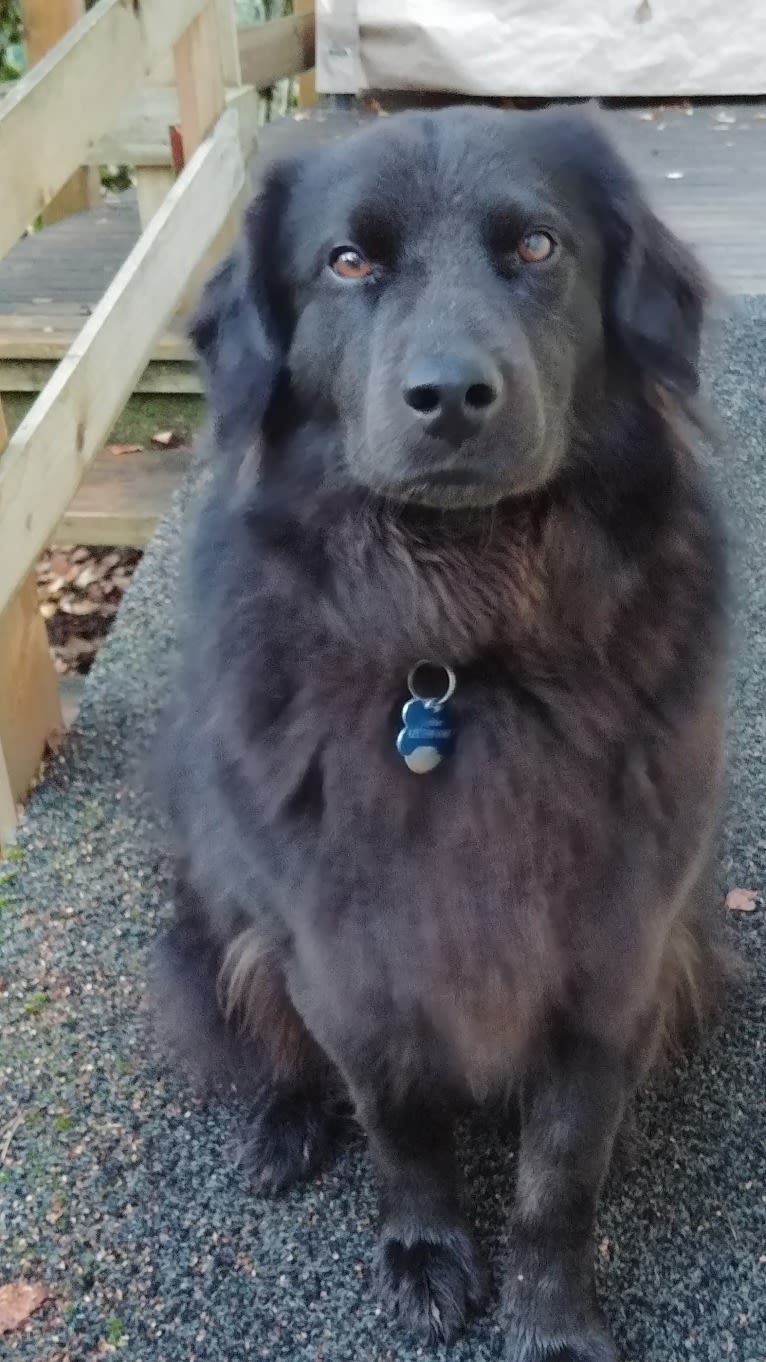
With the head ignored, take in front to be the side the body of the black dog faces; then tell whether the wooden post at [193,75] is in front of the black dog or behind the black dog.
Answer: behind

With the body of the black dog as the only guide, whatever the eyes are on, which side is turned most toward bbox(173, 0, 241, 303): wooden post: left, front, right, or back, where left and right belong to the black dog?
back

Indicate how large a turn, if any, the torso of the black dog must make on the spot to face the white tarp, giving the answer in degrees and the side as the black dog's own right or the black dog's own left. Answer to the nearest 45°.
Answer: approximately 180°

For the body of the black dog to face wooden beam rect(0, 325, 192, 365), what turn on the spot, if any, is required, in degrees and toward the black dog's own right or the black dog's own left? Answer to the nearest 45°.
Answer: approximately 135° to the black dog's own right

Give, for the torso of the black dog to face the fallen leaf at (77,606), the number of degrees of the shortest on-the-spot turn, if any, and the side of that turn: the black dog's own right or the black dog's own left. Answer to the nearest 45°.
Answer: approximately 135° to the black dog's own right

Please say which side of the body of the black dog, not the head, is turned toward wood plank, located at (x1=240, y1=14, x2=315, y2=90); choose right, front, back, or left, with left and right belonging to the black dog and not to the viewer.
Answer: back

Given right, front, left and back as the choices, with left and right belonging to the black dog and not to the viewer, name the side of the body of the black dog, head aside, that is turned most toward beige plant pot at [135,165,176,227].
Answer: back

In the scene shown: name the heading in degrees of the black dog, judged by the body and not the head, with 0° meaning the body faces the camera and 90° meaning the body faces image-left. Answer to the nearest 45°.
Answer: approximately 0°
